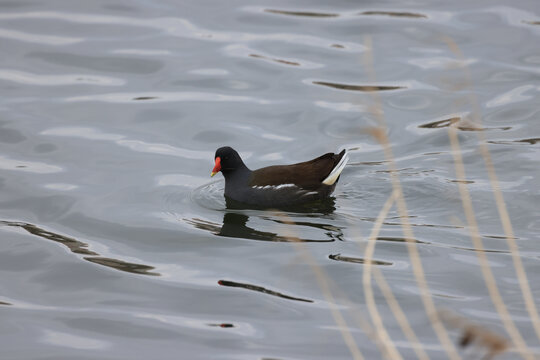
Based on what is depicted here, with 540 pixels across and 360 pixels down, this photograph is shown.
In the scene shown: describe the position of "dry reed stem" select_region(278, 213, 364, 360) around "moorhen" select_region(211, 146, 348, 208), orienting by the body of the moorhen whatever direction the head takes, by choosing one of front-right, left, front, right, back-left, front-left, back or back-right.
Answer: left

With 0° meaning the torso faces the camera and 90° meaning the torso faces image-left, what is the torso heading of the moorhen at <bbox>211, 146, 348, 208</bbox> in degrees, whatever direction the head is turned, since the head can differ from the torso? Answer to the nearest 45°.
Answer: approximately 90°

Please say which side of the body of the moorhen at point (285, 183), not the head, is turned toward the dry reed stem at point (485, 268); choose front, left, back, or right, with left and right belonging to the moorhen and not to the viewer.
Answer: left

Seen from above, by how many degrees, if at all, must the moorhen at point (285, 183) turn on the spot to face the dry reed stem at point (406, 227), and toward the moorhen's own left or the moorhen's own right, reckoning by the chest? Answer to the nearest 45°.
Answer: approximately 90° to the moorhen's own left
